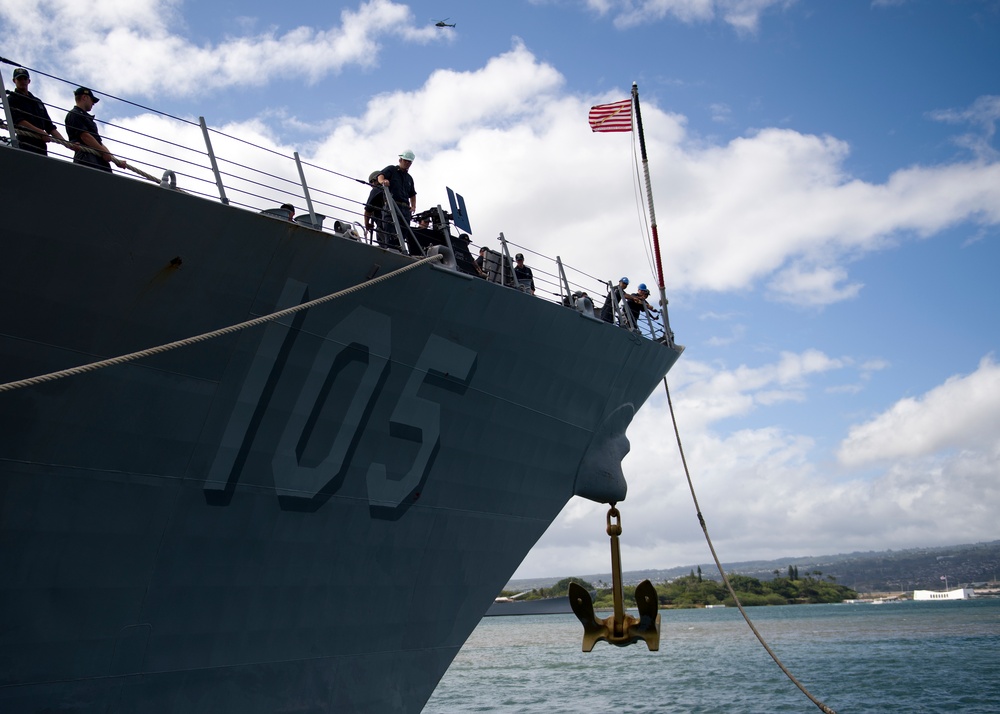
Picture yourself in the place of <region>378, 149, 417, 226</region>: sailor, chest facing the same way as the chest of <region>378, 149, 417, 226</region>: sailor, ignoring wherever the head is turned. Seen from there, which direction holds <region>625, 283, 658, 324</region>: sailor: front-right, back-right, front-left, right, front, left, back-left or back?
left

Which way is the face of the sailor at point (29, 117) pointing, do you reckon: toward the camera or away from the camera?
toward the camera

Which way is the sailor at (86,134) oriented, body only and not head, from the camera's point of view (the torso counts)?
to the viewer's right

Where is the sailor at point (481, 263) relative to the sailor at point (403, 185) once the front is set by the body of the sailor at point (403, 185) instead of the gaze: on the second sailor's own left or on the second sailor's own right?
on the second sailor's own left

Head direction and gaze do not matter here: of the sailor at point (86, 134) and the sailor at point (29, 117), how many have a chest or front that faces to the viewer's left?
0

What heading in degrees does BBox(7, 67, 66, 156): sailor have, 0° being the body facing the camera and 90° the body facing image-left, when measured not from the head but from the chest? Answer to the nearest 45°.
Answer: approximately 315°

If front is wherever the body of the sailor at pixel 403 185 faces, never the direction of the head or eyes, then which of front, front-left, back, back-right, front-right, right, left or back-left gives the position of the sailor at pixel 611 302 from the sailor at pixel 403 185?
left
